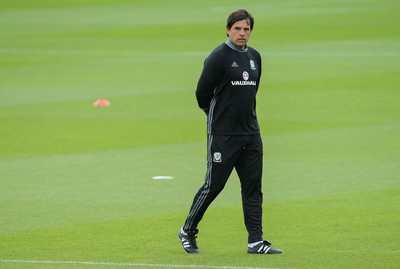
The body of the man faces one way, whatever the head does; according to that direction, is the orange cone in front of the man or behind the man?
behind

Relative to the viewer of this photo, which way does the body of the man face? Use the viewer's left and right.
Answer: facing the viewer and to the right of the viewer
